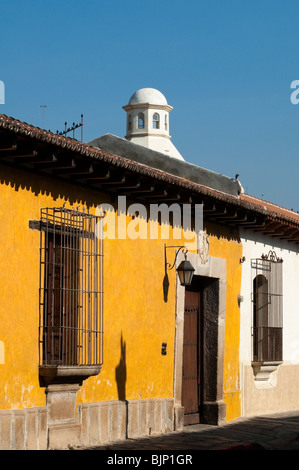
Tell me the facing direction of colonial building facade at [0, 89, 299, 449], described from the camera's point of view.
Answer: facing the viewer and to the right of the viewer
